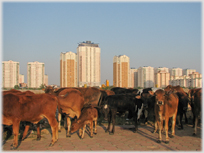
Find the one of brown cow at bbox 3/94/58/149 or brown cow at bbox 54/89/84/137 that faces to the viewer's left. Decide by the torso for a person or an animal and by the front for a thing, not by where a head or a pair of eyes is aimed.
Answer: brown cow at bbox 3/94/58/149

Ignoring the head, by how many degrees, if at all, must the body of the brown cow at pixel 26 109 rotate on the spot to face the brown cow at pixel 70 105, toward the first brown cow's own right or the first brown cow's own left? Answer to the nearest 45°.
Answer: approximately 135° to the first brown cow's own right

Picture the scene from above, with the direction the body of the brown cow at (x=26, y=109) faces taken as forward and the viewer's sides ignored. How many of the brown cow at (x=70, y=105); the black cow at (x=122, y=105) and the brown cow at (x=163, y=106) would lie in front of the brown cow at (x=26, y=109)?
0

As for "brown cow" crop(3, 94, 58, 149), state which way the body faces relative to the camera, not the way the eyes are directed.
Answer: to the viewer's left

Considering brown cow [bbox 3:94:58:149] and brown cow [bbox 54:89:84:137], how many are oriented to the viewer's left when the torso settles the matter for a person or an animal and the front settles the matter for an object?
1

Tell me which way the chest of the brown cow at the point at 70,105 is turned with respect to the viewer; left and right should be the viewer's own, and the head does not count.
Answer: facing away from the viewer and to the right of the viewer

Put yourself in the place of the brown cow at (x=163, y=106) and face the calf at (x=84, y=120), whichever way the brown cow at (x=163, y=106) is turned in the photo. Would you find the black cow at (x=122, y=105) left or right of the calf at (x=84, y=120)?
right

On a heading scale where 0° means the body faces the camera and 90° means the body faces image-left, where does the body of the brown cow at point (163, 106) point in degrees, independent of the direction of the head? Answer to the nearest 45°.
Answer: approximately 45°

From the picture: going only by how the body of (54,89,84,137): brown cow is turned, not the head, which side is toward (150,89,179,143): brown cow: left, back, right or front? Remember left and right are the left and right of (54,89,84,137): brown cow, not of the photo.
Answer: right

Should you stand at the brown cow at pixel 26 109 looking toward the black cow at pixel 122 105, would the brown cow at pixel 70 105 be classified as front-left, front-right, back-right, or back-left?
front-left

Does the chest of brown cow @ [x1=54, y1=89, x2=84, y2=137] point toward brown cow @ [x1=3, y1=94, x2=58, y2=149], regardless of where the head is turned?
no

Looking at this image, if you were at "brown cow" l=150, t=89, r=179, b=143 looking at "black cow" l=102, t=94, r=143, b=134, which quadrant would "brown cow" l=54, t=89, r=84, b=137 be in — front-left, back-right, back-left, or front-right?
front-left

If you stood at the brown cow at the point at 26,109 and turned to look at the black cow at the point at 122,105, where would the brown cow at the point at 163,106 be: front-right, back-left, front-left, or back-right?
front-right
